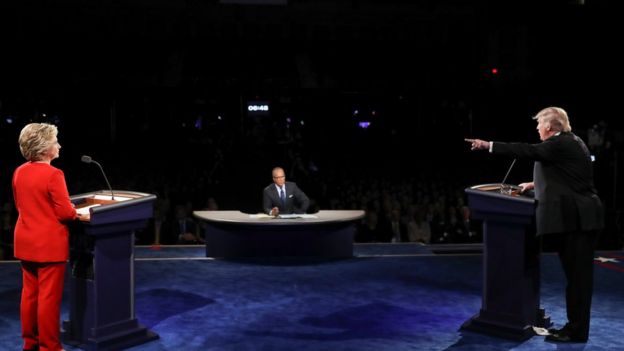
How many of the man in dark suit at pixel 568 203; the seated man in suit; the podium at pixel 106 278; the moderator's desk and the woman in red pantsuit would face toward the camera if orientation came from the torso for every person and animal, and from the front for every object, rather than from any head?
2

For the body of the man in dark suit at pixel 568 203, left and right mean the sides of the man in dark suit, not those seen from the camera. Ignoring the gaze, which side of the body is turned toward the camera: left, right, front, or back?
left

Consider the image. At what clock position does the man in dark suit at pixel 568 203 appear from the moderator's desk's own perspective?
The man in dark suit is roughly at 11 o'clock from the moderator's desk.

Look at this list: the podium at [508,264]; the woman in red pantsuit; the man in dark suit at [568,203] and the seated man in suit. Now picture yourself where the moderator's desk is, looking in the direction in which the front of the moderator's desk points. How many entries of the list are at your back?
1

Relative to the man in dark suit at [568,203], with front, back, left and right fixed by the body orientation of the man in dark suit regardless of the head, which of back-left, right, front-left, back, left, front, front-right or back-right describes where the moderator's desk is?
front-right

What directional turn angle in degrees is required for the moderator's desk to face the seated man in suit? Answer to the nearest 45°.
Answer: approximately 180°

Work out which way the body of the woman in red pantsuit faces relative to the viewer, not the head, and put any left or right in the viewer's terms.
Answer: facing away from the viewer and to the right of the viewer

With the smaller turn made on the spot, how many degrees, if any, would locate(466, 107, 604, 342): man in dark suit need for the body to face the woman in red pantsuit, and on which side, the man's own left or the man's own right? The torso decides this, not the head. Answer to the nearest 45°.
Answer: approximately 45° to the man's own left

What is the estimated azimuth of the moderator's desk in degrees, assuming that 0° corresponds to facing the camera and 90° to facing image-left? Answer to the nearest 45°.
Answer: approximately 0°
